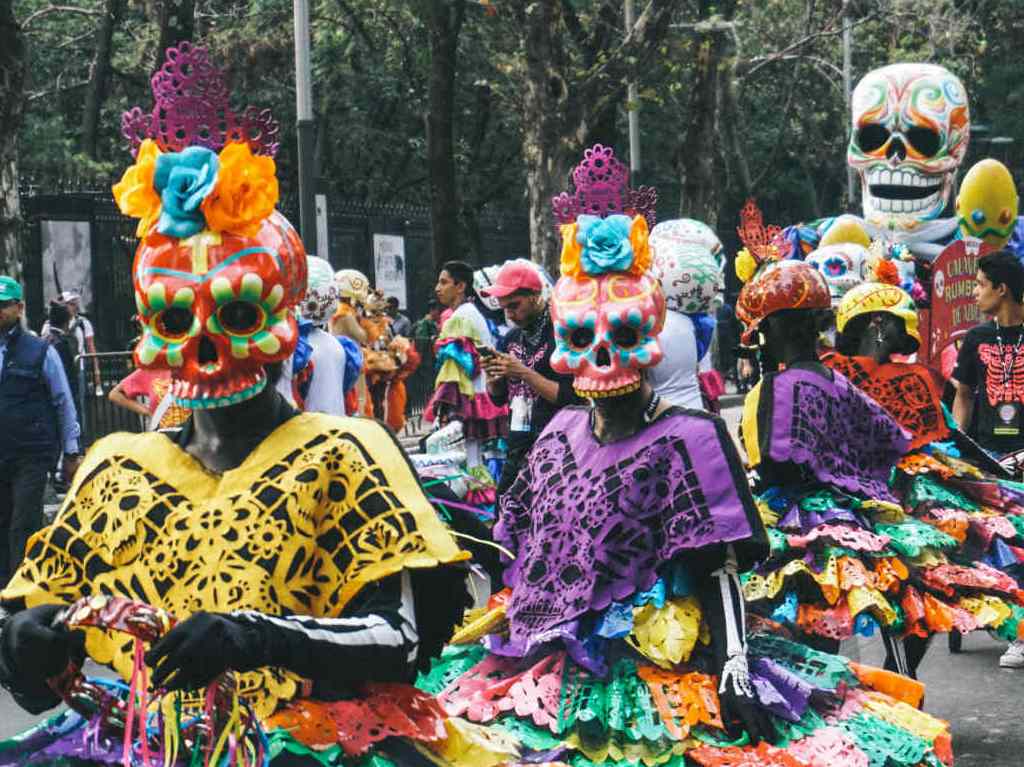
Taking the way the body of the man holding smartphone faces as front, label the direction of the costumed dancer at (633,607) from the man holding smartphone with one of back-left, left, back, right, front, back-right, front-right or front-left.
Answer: front-left

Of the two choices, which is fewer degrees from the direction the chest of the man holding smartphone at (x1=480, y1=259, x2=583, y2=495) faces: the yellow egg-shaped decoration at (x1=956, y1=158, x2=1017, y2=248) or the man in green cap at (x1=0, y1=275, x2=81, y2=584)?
the man in green cap

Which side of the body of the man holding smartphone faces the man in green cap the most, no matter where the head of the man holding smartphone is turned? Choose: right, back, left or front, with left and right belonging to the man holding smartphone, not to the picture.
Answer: right

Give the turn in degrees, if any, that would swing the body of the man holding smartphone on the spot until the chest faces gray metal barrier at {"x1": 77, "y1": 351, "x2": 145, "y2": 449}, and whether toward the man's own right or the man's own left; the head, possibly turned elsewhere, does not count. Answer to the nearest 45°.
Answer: approximately 90° to the man's own right

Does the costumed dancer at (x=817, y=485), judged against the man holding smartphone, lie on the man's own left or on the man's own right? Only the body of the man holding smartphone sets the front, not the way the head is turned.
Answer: on the man's own left

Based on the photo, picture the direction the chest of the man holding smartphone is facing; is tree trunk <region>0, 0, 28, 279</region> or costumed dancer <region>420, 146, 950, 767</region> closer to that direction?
the costumed dancer

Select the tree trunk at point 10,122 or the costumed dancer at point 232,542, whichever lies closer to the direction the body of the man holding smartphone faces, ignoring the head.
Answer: the costumed dancer

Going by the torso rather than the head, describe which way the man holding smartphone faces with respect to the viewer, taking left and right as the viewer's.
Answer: facing the viewer and to the left of the viewer

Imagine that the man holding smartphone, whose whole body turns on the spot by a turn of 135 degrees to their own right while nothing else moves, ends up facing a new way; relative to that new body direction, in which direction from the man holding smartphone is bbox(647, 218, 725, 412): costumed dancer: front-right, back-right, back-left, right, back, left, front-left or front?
right
